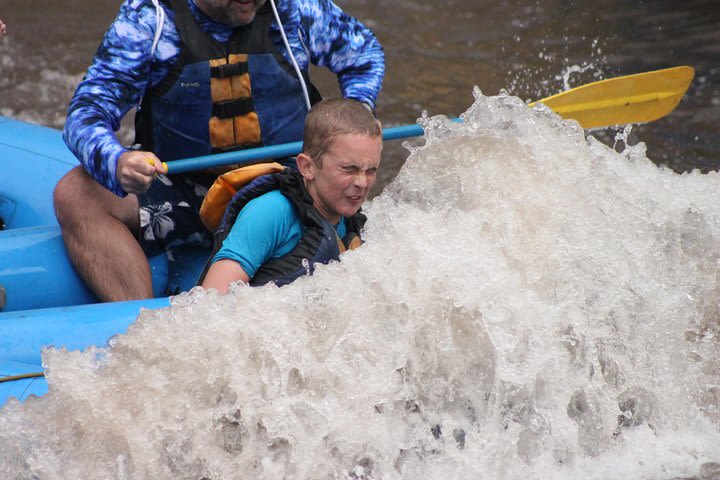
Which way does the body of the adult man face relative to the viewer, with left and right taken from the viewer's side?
facing the viewer
